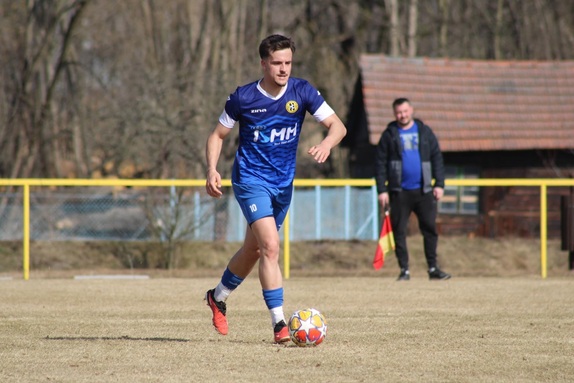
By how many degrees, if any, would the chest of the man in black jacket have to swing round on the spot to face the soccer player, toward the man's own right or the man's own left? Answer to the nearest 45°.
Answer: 0° — they already face them

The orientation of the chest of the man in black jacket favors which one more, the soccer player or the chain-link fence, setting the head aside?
the soccer player

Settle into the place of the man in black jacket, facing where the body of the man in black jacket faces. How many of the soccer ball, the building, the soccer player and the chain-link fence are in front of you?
2

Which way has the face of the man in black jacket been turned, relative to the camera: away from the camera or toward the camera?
toward the camera

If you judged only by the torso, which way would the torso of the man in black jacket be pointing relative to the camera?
toward the camera

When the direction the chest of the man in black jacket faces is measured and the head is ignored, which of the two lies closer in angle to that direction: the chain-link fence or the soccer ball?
the soccer ball

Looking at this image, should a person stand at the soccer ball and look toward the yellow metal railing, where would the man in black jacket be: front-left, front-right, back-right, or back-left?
front-right

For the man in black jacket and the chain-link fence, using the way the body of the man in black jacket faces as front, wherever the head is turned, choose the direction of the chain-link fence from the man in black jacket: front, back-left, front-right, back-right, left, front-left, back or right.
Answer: back-right

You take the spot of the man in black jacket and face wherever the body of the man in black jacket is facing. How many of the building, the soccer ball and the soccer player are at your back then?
1

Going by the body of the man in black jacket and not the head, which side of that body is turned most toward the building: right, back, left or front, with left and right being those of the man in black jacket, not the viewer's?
back

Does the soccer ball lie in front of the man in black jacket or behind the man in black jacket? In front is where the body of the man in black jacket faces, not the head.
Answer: in front

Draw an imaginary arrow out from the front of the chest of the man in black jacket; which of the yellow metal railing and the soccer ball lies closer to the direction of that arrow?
the soccer ball
